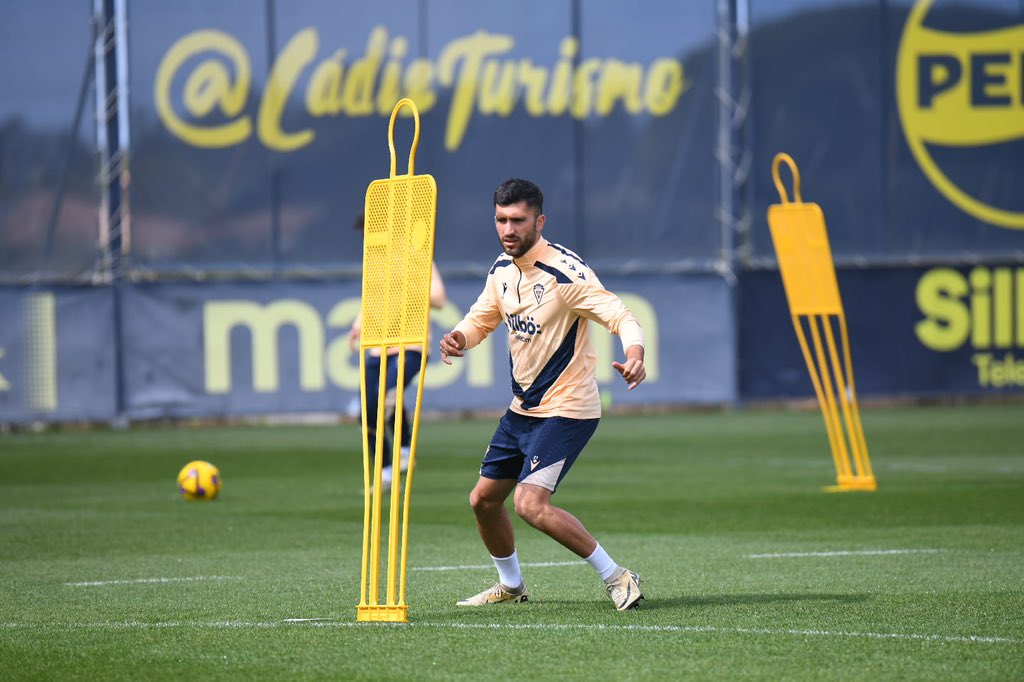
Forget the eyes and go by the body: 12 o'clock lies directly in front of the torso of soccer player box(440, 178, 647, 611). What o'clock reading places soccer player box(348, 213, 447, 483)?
soccer player box(348, 213, 447, 483) is roughly at 4 o'clock from soccer player box(440, 178, 647, 611).

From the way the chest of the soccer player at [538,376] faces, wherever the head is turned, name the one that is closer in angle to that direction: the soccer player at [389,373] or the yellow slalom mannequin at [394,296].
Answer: the yellow slalom mannequin

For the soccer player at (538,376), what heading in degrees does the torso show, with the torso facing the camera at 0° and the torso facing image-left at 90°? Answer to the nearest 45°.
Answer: approximately 45°

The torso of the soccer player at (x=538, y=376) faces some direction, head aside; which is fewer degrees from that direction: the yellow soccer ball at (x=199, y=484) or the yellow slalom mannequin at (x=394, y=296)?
the yellow slalom mannequin

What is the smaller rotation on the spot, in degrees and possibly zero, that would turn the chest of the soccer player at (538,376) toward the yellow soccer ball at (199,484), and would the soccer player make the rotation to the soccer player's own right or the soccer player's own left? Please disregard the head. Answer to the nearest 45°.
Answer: approximately 90° to the soccer player's own right
